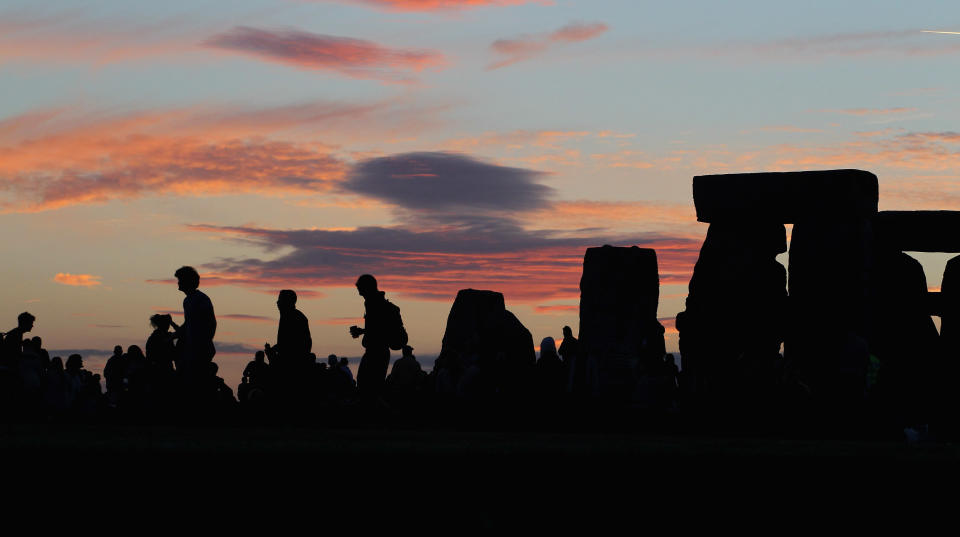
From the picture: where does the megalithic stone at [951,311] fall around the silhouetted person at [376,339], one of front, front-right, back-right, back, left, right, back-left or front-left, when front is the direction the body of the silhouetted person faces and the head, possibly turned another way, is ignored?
back-right

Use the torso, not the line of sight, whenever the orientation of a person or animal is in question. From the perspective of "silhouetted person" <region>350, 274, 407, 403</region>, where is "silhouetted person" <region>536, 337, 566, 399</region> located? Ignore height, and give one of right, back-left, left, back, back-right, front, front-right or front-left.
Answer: back-right

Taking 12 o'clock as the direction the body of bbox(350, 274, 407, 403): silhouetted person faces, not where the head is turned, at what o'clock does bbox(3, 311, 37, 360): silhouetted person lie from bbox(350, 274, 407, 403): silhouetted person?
bbox(3, 311, 37, 360): silhouetted person is roughly at 12 o'clock from bbox(350, 274, 407, 403): silhouetted person.

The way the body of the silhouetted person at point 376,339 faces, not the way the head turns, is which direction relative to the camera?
to the viewer's left

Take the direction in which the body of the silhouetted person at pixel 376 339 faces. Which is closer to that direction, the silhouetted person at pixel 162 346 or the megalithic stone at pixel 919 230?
the silhouetted person

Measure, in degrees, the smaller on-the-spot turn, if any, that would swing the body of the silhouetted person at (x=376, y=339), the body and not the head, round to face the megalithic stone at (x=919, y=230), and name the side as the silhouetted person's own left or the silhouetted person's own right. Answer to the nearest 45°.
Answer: approximately 135° to the silhouetted person's own right

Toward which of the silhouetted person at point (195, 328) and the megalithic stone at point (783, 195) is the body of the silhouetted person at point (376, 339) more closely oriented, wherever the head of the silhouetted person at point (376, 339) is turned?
the silhouetted person

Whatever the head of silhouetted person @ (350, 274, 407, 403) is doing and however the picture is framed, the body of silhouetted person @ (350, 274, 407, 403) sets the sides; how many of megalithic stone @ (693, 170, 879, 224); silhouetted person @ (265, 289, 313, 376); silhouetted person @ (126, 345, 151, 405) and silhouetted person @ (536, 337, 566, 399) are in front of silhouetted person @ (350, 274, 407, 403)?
2

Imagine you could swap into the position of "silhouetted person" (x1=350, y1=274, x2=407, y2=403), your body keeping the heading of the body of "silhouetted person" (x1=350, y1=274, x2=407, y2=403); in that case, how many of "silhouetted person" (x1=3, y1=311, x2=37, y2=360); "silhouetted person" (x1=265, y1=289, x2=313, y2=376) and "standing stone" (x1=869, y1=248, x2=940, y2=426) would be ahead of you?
2

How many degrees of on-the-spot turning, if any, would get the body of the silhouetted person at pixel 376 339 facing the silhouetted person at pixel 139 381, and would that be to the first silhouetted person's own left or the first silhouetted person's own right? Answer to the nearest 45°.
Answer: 0° — they already face them
